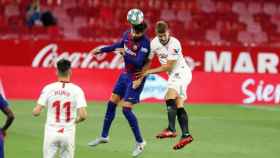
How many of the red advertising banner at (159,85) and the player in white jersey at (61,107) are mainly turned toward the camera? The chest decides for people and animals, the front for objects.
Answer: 1

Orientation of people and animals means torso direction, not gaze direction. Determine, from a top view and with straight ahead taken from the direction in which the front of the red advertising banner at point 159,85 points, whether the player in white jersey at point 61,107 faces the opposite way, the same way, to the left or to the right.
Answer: the opposite way

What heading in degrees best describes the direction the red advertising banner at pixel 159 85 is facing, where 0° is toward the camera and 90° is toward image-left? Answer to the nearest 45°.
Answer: approximately 0°

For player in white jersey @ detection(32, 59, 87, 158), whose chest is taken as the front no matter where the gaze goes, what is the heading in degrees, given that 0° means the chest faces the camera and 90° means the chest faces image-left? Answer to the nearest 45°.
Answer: approximately 180°

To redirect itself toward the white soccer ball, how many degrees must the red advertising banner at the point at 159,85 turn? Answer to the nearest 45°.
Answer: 0° — it already faces it

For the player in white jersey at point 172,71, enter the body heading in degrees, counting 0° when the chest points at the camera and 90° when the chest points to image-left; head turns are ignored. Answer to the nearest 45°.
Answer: approximately 45°
